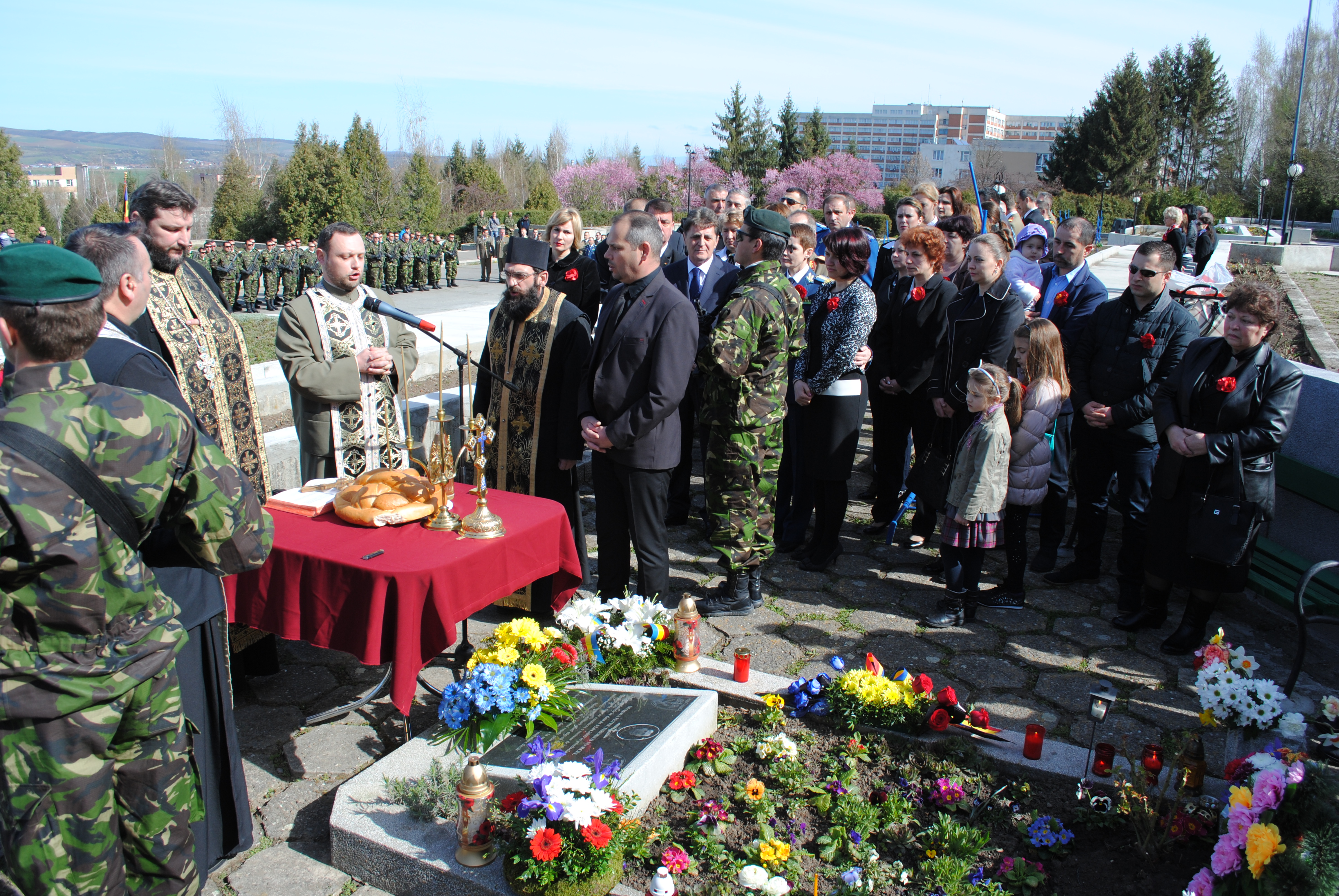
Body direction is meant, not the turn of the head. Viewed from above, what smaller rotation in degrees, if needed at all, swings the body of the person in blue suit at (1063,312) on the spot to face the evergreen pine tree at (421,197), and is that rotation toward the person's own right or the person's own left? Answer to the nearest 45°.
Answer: approximately 90° to the person's own right

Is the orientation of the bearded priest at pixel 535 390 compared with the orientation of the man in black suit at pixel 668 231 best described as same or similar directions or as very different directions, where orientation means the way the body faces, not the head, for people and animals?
same or similar directions

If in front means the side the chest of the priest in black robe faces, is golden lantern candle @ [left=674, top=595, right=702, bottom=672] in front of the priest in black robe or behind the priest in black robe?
in front

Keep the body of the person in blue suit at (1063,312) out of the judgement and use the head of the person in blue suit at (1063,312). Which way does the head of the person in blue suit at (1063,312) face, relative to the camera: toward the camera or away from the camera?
toward the camera

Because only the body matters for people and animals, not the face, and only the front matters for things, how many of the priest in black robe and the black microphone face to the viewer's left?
1

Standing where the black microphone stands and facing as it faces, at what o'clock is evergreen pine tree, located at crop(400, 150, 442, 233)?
The evergreen pine tree is roughly at 3 o'clock from the black microphone.

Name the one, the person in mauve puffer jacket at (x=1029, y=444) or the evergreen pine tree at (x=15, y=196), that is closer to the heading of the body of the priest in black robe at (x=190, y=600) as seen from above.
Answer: the person in mauve puffer jacket

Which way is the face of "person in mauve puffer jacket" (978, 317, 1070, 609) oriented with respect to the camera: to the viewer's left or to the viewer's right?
to the viewer's left

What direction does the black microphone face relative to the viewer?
to the viewer's left

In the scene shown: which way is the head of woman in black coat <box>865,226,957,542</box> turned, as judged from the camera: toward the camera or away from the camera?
toward the camera

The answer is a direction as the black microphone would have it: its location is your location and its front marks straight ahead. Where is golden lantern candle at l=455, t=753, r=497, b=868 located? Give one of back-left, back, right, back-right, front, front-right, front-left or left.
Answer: left
